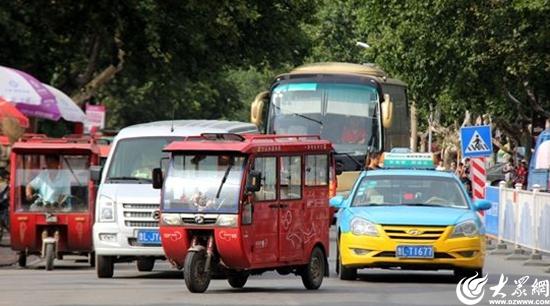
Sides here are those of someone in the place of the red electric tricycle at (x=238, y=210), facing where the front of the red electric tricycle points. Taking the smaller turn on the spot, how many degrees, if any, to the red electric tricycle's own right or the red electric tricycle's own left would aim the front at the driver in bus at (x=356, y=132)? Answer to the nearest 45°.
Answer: approximately 135° to the red electric tricycle's own right

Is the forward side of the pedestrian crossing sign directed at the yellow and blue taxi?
yes

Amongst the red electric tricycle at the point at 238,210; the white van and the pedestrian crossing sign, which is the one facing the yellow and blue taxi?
the pedestrian crossing sign

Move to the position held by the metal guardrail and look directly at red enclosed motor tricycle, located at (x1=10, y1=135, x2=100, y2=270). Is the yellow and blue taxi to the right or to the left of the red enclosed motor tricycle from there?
left

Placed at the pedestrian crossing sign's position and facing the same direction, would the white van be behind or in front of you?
in front

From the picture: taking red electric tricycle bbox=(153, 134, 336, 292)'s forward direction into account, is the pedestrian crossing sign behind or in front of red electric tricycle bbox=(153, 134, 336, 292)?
behind

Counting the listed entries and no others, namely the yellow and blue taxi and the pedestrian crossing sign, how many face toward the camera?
2

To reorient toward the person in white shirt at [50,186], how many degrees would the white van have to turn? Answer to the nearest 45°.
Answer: approximately 90° to its right

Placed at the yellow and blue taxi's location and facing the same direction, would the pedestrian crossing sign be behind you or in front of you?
behind
